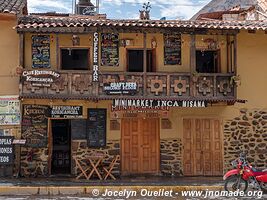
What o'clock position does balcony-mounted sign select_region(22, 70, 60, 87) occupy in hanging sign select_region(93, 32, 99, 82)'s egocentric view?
The balcony-mounted sign is roughly at 3 o'clock from the hanging sign.

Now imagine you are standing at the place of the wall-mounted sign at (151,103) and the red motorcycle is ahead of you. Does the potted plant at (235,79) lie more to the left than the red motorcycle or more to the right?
left

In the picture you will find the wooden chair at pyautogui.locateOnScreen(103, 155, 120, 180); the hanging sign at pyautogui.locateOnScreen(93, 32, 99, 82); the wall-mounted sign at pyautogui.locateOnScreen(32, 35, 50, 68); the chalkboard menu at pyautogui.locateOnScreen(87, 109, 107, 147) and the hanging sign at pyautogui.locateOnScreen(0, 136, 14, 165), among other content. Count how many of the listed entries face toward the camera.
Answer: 4

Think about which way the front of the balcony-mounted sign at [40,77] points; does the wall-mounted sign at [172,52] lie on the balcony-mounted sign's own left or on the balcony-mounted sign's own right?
on the balcony-mounted sign's own left

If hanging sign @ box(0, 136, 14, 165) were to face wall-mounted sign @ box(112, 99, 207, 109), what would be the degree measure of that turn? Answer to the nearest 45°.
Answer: approximately 90° to its left

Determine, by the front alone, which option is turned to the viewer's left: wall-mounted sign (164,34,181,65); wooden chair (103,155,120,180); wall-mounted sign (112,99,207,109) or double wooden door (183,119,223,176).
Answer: the wooden chair

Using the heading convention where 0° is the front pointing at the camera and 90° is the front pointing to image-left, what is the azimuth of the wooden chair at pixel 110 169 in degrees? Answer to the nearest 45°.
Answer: approximately 90°

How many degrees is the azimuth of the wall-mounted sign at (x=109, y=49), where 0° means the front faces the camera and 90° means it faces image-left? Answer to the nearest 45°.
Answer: approximately 0°

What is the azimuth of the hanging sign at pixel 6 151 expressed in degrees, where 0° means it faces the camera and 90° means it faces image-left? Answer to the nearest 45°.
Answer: approximately 0°

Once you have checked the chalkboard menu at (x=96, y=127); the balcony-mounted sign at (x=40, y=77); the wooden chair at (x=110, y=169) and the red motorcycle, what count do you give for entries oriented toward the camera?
2
